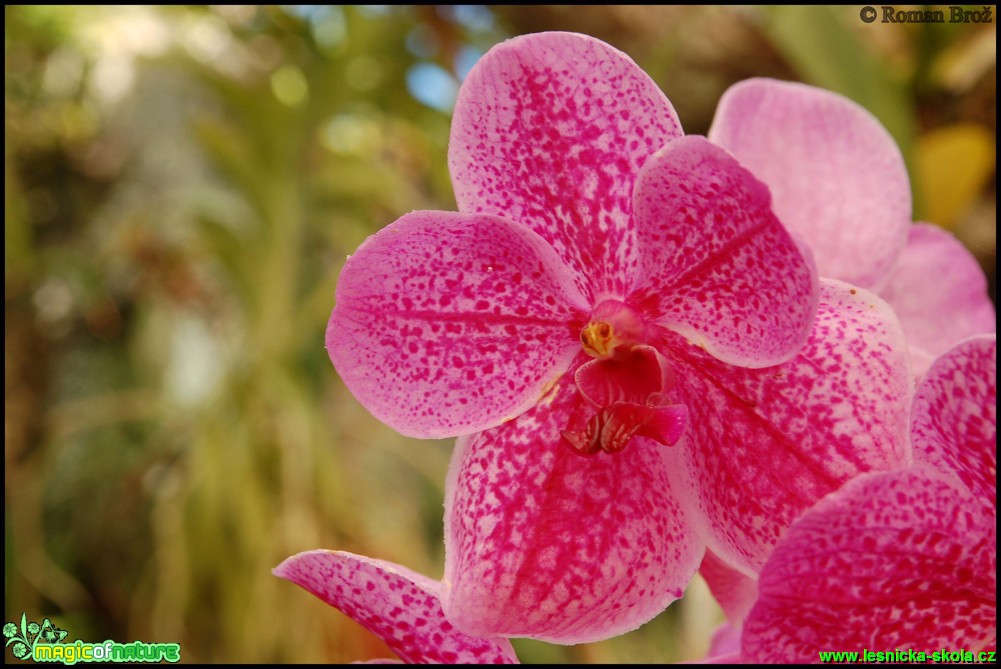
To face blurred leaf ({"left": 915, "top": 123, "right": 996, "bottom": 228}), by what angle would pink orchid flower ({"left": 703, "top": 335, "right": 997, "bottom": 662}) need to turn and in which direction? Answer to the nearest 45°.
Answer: approximately 180°

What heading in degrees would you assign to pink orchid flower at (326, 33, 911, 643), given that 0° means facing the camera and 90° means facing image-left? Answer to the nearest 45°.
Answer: approximately 0°

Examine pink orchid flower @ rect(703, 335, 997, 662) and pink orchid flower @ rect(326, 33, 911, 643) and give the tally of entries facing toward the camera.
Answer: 2

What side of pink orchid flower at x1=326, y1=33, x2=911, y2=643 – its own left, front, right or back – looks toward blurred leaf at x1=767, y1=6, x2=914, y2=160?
back

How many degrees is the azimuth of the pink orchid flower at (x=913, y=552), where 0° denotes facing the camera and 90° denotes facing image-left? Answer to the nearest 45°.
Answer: approximately 0°
